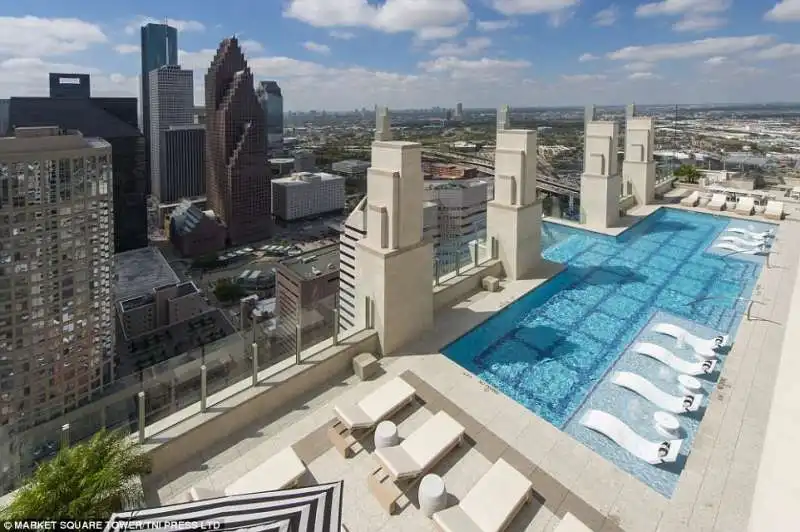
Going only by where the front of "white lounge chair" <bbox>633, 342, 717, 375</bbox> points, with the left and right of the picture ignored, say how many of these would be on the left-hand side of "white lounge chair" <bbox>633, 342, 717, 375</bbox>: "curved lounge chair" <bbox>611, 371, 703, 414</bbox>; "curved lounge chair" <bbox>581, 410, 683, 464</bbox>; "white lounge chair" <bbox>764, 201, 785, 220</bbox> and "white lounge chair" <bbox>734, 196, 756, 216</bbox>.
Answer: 2

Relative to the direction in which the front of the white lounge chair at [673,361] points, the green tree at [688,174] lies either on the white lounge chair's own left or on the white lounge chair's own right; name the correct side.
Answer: on the white lounge chair's own right

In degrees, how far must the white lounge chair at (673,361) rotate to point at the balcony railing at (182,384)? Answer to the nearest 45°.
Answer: approximately 45° to its left

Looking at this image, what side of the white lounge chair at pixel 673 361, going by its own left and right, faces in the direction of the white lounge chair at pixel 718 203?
right

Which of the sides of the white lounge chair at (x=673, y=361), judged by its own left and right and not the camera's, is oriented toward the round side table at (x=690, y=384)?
left

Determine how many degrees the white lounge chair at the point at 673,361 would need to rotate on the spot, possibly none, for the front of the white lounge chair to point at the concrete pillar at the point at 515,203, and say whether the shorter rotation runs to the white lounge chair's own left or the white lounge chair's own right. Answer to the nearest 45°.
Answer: approximately 45° to the white lounge chair's own right

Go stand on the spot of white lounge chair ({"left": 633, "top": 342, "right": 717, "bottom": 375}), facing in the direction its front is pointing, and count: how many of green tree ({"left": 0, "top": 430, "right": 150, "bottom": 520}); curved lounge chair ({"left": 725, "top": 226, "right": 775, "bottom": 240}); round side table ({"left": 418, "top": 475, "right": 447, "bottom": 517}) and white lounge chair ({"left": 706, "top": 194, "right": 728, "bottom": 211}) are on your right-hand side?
2

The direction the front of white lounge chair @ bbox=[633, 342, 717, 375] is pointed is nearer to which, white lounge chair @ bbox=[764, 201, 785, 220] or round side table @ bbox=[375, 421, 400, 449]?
the round side table

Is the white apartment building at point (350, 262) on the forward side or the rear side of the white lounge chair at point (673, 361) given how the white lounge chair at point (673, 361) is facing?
on the forward side

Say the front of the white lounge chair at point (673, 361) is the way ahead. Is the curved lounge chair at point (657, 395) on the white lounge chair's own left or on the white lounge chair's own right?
on the white lounge chair's own left

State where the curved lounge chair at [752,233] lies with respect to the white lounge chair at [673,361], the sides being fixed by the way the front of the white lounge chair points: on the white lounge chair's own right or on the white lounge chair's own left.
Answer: on the white lounge chair's own right

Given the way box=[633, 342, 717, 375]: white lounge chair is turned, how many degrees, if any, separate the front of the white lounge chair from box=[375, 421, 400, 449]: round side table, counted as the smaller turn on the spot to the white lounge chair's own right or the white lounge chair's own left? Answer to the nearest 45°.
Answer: approximately 45° to the white lounge chair's own left

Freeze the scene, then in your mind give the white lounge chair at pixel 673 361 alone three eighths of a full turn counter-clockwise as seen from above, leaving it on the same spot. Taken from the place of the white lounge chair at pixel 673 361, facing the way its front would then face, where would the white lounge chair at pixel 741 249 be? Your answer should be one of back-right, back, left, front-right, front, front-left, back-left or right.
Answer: back-left

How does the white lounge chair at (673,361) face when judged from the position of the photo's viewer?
facing to the left of the viewer

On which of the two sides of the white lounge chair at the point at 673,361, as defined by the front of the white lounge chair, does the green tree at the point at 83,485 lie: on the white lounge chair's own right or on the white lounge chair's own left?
on the white lounge chair's own left
